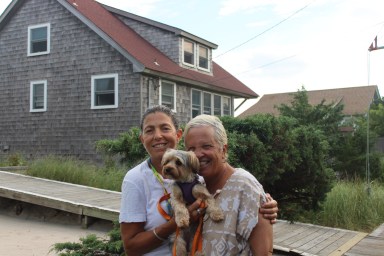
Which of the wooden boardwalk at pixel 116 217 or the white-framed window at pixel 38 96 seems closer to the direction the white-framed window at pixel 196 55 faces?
the wooden boardwalk
